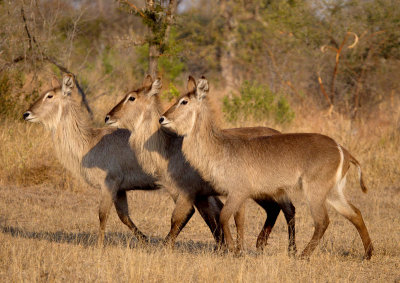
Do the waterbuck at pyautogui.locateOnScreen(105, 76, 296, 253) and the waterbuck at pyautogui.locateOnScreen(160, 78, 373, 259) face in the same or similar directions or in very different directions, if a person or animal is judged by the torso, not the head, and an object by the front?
same or similar directions

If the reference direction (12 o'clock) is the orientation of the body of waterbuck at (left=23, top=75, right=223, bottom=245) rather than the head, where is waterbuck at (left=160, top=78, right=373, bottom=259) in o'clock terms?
waterbuck at (left=160, top=78, right=373, bottom=259) is roughly at 7 o'clock from waterbuck at (left=23, top=75, right=223, bottom=245).

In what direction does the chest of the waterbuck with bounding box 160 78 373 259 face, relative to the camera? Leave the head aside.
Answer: to the viewer's left

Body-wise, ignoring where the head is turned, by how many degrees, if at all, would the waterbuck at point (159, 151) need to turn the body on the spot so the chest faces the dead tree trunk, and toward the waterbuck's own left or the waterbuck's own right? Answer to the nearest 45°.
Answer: approximately 90° to the waterbuck's own right

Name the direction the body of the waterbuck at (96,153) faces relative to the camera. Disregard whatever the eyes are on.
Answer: to the viewer's left

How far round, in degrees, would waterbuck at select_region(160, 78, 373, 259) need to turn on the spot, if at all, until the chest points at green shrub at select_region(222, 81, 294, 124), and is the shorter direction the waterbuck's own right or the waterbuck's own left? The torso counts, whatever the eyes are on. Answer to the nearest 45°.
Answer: approximately 90° to the waterbuck's own right

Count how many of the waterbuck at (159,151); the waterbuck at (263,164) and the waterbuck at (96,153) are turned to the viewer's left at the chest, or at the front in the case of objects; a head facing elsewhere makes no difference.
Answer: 3

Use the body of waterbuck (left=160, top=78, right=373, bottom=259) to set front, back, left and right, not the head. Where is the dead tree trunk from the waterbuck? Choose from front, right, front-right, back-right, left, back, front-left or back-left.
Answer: right

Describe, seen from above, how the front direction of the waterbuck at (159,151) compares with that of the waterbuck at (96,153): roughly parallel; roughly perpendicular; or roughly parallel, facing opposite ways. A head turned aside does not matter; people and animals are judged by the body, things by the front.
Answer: roughly parallel

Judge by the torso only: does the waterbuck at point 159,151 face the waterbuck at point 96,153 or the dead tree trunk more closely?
the waterbuck

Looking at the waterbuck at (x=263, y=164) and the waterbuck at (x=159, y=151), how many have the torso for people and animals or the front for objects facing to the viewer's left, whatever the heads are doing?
2

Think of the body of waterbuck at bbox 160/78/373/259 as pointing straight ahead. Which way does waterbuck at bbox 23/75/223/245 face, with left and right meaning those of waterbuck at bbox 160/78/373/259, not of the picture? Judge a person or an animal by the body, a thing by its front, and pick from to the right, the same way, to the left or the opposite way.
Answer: the same way

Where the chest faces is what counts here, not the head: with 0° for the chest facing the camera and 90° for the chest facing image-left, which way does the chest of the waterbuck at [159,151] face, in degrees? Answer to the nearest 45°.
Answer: approximately 90°

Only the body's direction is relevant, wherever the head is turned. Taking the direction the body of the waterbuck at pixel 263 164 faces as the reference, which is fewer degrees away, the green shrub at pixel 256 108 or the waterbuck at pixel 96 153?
the waterbuck
